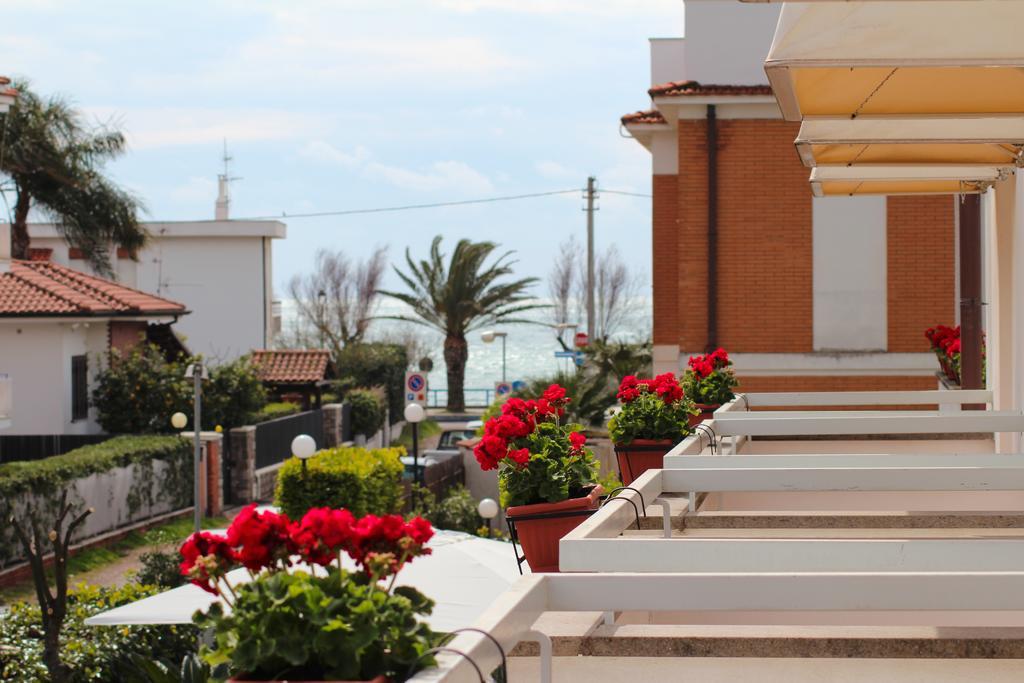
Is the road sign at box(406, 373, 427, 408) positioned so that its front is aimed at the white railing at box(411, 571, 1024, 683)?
yes

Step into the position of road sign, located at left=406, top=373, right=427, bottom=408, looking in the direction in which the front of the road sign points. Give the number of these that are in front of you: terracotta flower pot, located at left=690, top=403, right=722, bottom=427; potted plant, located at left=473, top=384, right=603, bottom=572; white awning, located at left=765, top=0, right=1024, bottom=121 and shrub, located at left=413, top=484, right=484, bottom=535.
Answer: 4

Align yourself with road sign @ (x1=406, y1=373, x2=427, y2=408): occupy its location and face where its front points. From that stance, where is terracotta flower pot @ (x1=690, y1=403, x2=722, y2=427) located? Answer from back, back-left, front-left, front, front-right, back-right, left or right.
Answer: front

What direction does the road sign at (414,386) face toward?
toward the camera

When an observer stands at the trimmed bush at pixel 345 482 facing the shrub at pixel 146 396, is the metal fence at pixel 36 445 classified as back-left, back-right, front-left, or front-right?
front-left

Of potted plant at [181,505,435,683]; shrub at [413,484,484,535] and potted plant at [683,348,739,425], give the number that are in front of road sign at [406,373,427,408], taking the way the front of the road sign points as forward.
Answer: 3

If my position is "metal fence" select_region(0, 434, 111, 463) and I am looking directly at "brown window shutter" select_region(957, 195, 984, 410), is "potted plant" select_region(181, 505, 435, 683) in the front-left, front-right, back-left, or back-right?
front-right

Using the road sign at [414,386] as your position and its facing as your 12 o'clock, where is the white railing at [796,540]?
The white railing is roughly at 12 o'clock from the road sign.

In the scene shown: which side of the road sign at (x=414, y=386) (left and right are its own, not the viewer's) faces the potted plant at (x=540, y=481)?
front

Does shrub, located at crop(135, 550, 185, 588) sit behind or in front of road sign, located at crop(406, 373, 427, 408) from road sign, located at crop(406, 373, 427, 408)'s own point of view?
in front

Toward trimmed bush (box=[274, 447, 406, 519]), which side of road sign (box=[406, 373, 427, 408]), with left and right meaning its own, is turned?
front

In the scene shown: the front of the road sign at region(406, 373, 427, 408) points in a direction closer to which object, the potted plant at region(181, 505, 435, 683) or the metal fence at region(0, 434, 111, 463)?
the potted plant

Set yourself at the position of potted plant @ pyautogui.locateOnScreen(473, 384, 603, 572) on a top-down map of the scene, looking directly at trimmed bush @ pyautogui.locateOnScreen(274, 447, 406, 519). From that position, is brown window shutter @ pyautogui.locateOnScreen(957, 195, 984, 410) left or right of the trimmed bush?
right

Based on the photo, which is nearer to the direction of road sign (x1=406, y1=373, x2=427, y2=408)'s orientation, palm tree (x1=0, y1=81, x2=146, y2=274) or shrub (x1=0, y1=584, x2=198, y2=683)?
the shrub
